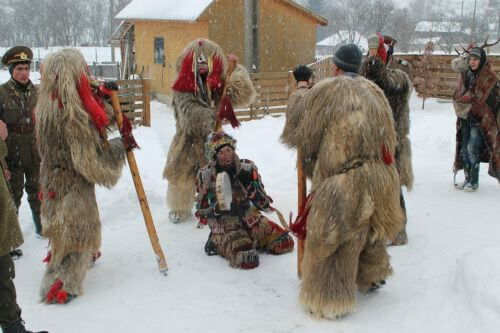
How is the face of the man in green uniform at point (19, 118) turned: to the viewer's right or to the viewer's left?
to the viewer's right

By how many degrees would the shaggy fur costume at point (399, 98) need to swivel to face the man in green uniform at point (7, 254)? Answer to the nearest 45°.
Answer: approximately 45° to its left

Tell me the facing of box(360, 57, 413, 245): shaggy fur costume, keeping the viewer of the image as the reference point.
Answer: facing to the left of the viewer

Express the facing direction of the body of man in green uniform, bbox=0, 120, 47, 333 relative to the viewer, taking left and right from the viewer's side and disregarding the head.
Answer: facing to the right of the viewer

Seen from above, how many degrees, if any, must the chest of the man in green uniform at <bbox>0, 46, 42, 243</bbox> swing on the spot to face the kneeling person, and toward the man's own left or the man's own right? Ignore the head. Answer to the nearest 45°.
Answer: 0° — they already face them

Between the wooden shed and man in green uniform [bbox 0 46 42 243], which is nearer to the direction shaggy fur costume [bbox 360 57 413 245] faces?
the man in green uniform

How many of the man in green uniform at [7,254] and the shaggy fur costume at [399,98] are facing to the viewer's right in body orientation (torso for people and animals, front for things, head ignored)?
1

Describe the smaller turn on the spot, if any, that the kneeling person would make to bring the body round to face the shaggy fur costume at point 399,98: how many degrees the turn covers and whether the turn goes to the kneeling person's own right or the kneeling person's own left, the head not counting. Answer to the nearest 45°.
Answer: approximately 45° to the kneeling person's own left

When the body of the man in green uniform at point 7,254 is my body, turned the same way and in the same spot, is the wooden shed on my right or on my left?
on my left
